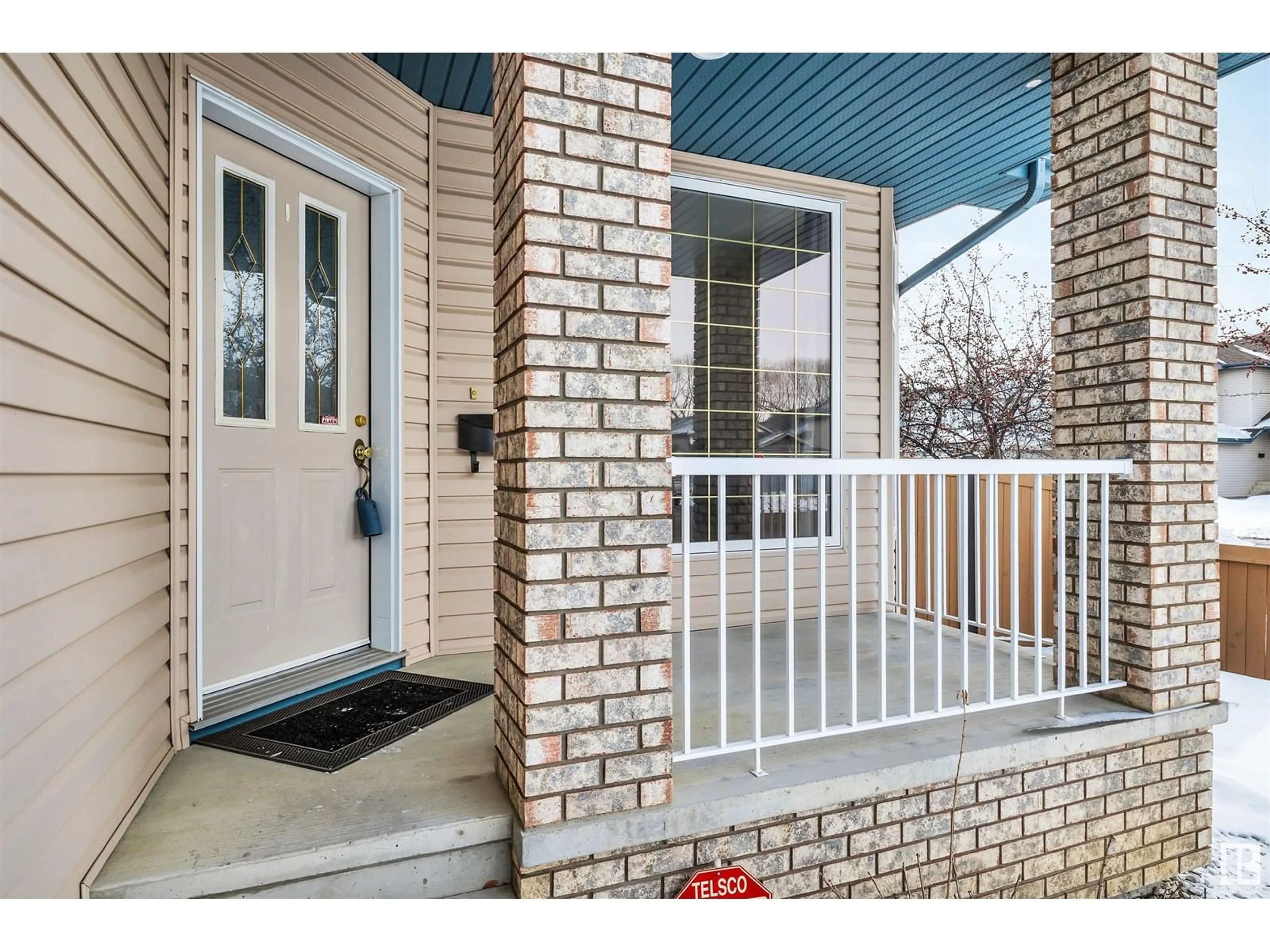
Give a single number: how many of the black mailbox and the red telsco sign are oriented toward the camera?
2

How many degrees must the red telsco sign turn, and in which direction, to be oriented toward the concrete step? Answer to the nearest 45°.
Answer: approximately 90° to its right

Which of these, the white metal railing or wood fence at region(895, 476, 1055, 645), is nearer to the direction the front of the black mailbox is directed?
the white metal railing

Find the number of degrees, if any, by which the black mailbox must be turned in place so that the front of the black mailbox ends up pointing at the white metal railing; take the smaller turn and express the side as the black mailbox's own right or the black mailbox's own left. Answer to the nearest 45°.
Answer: approximately 45° to the black mailbox's own left

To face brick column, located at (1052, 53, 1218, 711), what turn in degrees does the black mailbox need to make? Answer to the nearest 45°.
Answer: approximately 45° to its left

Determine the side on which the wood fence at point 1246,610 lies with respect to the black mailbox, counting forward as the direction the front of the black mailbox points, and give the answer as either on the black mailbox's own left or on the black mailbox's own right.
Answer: on the black mailbox's own left

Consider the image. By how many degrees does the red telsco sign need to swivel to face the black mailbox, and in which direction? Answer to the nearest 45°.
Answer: approximately 135° to its right

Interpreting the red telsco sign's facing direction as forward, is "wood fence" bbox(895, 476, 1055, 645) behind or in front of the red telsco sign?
behind

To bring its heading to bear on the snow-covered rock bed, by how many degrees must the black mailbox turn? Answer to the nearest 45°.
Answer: approximately 45° to its left

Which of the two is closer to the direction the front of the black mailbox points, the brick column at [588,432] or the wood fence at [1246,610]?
the brick column

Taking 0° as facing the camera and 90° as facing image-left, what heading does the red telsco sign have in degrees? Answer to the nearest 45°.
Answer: approximately 0°

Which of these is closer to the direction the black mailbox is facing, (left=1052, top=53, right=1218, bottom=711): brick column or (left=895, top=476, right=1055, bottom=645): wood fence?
the brick column

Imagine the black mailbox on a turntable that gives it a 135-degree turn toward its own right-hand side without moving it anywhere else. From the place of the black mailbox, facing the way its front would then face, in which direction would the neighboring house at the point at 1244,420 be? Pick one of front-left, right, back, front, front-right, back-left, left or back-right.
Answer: back-right
